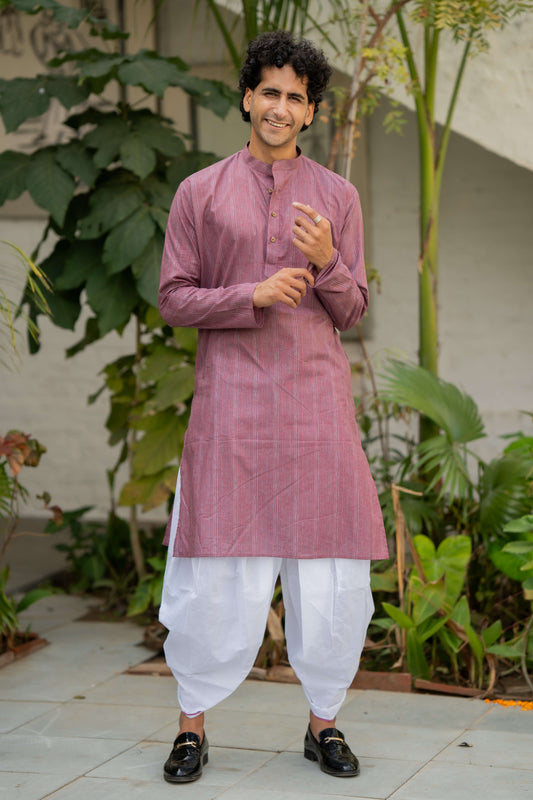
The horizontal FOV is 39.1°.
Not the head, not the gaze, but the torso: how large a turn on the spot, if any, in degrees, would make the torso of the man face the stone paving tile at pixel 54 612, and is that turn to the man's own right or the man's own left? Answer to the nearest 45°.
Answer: approximately 135° to the man's own right

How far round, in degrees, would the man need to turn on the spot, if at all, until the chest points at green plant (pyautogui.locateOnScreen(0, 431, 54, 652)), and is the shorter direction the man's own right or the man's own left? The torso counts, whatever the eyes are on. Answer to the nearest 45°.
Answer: approximately 135° to the man's own right

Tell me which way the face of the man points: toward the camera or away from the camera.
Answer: toward the camera

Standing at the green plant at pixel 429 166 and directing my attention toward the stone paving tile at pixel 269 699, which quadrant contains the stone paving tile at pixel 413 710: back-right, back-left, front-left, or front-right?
front-left

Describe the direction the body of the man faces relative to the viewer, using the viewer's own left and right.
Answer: facing the viewer

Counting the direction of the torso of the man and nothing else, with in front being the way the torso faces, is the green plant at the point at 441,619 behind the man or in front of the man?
behind
